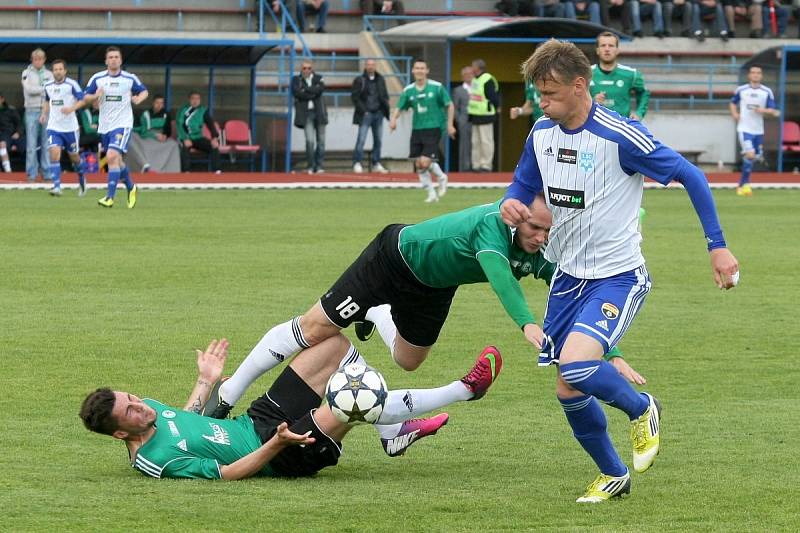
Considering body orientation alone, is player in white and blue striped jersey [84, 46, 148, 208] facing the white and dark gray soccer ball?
yes

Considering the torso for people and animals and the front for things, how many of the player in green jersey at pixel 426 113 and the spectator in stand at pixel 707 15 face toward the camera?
2

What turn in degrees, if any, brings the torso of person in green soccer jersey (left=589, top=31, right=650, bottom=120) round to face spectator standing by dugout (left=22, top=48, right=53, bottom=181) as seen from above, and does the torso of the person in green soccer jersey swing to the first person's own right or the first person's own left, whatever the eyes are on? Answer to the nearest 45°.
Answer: approximately 90° to the first person's own right

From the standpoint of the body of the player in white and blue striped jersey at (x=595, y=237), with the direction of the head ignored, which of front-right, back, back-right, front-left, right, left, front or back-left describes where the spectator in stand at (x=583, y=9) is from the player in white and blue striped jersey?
back-right

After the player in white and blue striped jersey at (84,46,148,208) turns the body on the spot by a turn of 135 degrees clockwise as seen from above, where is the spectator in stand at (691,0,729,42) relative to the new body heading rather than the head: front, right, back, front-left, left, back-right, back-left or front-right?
right

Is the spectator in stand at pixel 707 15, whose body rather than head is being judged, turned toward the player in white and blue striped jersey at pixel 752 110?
yes

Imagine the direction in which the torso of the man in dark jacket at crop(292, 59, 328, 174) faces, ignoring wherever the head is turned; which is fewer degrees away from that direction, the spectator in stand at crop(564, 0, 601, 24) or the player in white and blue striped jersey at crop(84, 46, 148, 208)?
the player in white and blue striped jersey

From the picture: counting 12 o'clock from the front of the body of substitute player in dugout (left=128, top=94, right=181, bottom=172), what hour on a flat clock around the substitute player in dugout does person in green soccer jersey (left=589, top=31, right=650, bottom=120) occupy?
The person in green soccer jersey is roughly at 11 o'clock from the substitute player in dugout.

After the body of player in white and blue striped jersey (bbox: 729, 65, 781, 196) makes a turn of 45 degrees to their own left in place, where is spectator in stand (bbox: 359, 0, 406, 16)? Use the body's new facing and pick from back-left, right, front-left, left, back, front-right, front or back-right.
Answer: back

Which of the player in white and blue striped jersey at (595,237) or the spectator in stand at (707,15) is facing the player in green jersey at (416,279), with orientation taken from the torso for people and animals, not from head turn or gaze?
the spectator in stand
